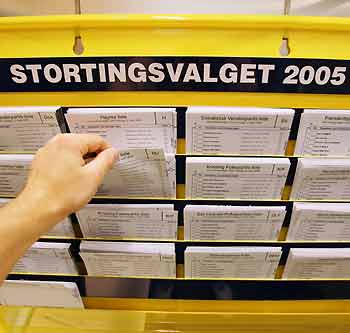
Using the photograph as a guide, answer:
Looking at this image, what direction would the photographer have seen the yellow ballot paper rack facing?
facing the viewer
